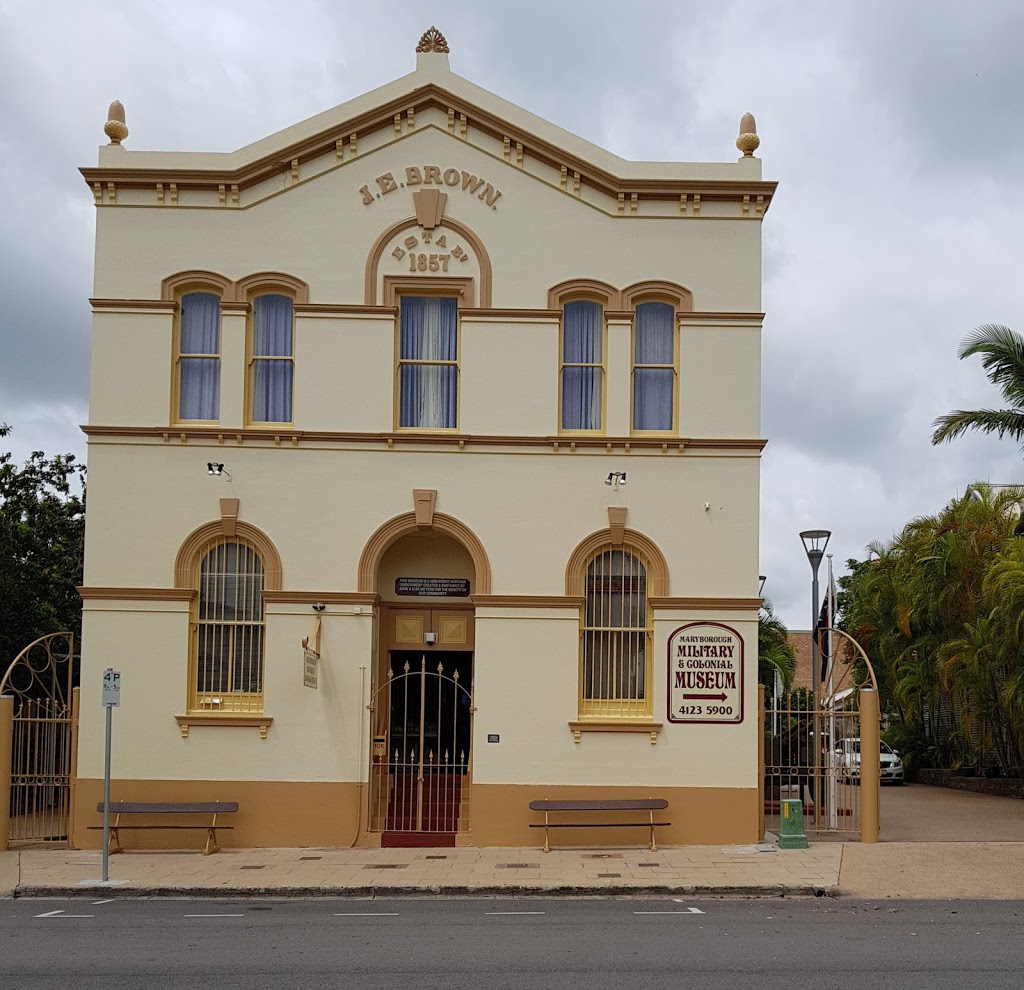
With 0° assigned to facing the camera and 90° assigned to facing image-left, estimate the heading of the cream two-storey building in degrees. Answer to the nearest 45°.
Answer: approximately 0°

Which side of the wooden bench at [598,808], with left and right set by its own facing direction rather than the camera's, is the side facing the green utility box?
left

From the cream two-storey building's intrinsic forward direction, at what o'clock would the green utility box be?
The green utility box is roughly at 9 o'clock from the cream two-storey building.

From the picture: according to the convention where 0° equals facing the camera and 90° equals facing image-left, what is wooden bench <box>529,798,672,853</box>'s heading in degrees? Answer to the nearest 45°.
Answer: approximately 0°

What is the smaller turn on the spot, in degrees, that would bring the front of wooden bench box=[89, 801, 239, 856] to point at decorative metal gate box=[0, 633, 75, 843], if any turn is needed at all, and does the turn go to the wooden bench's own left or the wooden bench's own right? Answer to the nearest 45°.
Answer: approximately 135° to the wooden bench's own right

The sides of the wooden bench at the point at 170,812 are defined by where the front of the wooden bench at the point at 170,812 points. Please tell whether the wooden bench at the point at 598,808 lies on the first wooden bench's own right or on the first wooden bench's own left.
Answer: on the first wooden bench's own left

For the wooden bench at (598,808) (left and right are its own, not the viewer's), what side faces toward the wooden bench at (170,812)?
right
